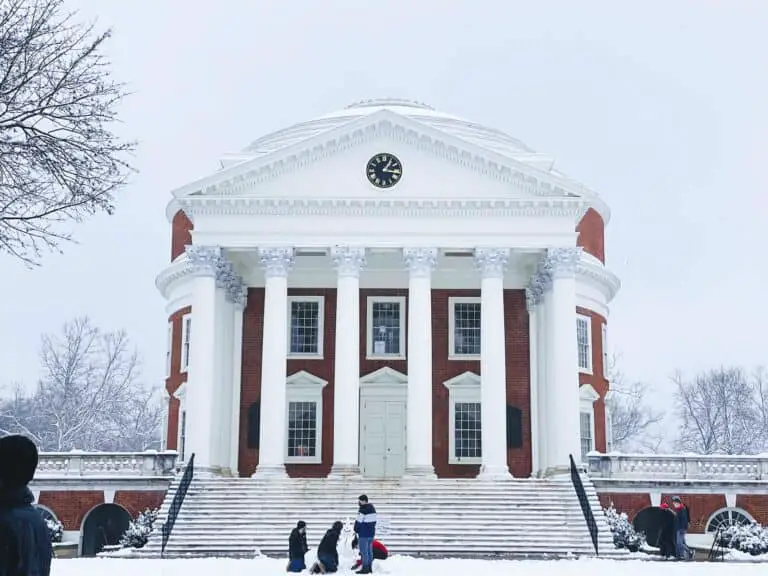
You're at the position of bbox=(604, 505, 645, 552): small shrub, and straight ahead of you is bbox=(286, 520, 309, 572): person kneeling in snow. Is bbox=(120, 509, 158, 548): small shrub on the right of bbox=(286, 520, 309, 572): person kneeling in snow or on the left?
right

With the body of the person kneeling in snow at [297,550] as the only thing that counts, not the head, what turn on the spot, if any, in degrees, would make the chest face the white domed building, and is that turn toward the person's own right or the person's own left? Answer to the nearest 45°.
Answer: approximately 90° to the person's own left

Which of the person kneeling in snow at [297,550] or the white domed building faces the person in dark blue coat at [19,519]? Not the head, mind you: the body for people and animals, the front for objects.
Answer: the white domed building

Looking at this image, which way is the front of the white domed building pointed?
toward the camera

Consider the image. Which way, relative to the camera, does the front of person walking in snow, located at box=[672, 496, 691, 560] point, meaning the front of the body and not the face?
to the viewer's left

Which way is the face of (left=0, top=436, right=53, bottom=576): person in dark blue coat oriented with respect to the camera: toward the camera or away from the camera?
away from the camera

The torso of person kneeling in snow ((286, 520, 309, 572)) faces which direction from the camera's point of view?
to the viewer's right

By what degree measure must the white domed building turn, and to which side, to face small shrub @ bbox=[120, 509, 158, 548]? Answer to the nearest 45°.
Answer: approximately 45° to its right

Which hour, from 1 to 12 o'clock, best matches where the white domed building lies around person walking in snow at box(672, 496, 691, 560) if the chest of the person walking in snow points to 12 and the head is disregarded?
The white domed building is roughly at 1 o'clock from the person walking in snow.

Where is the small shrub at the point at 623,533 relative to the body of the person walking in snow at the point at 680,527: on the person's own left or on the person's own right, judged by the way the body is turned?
on the person's own right

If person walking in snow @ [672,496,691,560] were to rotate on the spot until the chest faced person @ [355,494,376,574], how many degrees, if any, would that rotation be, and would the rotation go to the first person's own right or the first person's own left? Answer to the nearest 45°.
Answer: approximately 45° to the first person's own left

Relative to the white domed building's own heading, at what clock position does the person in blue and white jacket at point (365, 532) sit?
The person in blue and white jacket is roughly at 12 o'clock from the white domed building.
